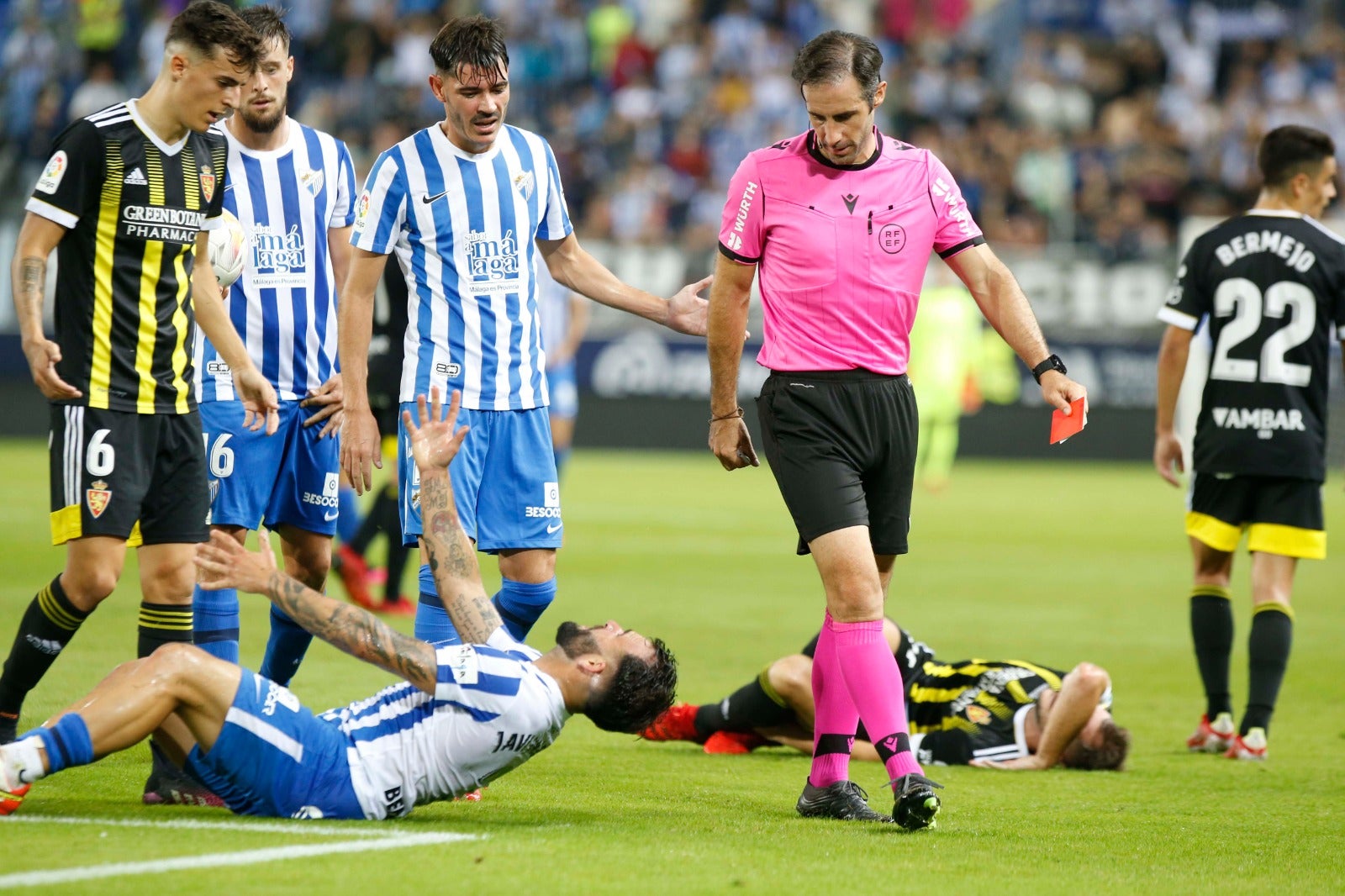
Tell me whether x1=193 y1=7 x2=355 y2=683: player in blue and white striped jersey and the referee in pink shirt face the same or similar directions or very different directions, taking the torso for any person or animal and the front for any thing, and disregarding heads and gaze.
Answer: same or similar directions

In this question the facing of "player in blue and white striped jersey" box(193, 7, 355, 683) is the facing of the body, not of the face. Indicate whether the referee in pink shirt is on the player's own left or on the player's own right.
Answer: on the player's own left

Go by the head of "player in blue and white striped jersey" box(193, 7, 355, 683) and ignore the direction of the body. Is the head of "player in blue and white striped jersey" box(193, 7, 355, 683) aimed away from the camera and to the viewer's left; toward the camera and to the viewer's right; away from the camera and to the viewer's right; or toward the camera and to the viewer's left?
toward the camera and to the viewer's left

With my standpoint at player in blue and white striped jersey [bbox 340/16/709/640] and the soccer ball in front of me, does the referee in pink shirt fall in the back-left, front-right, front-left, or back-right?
back-left

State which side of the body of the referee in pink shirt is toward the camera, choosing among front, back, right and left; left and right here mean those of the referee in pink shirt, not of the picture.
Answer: front

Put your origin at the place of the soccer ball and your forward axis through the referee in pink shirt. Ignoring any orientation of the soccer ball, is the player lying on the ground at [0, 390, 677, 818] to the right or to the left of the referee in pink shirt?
right

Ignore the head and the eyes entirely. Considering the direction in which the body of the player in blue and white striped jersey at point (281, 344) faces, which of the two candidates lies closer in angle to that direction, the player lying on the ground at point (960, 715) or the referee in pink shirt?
the referee in pink shirt

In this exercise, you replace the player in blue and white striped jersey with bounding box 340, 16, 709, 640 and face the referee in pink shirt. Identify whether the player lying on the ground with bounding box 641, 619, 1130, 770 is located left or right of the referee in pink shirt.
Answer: left

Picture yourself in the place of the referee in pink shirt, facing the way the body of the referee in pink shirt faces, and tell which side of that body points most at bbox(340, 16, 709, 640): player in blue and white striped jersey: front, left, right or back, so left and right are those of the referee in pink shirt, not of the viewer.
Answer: right

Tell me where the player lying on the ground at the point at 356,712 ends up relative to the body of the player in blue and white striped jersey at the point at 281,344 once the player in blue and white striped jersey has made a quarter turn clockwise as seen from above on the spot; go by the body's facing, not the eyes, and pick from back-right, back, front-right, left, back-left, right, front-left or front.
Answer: left

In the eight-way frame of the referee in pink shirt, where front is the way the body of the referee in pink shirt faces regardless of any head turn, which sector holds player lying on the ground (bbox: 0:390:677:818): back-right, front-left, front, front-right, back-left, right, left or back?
front-right

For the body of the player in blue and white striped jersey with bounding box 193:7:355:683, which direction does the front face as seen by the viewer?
toward the camera

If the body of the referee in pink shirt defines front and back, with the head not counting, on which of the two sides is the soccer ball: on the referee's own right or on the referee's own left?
on the referee's own right

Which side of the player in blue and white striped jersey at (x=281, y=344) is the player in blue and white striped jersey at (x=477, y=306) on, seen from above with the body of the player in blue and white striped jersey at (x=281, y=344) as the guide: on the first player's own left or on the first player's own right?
on the first player's own left

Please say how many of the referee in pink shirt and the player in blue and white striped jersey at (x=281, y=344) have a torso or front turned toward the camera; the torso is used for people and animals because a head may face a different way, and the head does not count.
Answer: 2

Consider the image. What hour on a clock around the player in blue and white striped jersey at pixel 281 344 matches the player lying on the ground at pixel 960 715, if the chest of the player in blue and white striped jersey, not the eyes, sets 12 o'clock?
The player lying on the ground is roughly at 9 o'clock from the player in blue and white striped jersey.
